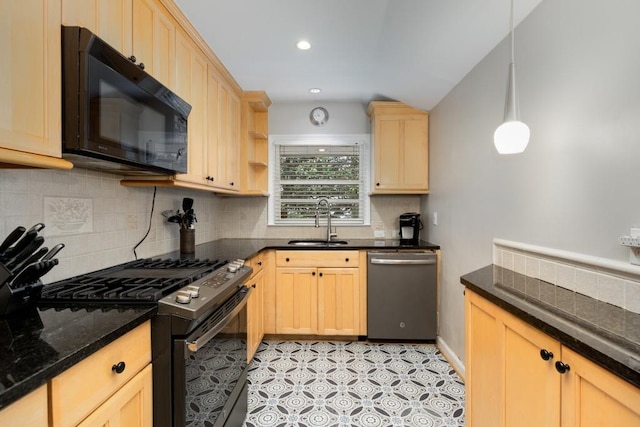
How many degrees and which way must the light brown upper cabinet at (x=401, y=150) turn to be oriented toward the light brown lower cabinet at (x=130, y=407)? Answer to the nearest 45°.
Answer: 0° — it already faces it

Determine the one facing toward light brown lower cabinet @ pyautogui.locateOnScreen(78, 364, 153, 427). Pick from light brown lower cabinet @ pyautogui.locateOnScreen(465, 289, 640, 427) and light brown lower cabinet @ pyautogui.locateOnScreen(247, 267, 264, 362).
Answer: light brown lower cabinet @ pyautogui.locateOnScreen(465, 289, 640, 427)

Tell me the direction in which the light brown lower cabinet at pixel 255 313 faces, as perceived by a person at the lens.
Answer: facing to the right of the viewer

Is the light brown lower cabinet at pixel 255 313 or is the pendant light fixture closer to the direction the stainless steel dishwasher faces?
the pendant light fixture
